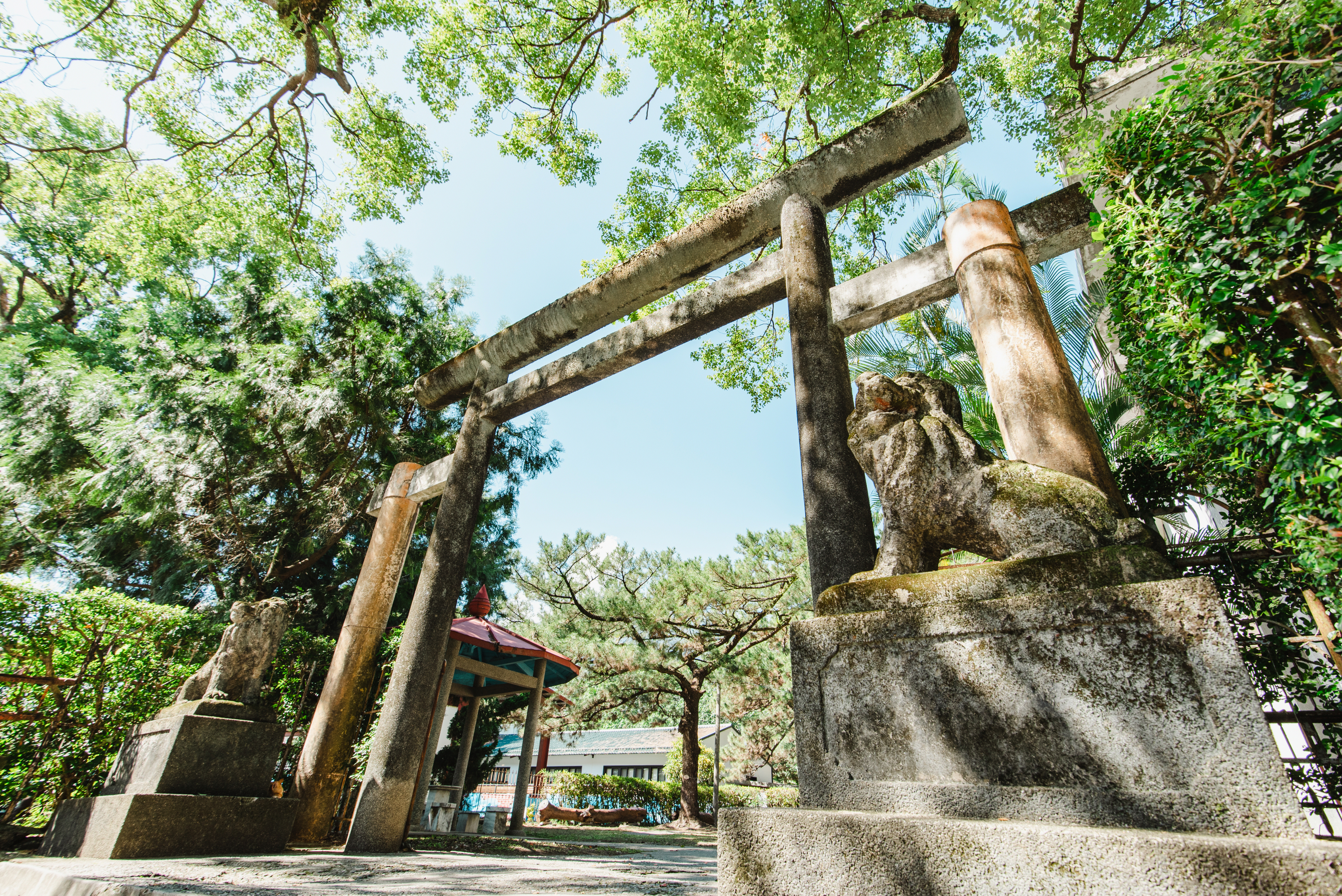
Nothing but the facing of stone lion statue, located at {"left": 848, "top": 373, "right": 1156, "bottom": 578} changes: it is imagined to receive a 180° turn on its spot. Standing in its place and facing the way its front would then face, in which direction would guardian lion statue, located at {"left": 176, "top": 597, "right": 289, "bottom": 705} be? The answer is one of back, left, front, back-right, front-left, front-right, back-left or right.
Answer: back

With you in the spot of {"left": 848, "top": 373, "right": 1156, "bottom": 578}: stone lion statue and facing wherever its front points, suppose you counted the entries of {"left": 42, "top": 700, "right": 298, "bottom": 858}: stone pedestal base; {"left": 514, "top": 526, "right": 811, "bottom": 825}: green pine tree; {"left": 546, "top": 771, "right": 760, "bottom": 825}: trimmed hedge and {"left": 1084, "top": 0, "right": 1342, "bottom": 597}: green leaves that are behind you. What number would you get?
1

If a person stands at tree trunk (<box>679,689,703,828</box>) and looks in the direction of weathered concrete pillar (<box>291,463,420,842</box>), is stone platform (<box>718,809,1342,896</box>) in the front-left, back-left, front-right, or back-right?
front-left

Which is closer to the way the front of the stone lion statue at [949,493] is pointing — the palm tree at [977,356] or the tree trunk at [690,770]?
the tree trunk

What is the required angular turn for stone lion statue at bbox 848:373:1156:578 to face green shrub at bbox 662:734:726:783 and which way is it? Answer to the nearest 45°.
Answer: approximately 45° to its right

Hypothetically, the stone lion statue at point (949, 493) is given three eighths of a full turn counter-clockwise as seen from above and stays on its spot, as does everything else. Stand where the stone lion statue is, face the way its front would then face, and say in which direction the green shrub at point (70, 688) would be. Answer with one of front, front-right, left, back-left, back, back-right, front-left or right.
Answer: back-right

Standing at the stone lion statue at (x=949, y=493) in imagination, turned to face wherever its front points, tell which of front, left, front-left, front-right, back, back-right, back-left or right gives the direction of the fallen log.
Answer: front-right

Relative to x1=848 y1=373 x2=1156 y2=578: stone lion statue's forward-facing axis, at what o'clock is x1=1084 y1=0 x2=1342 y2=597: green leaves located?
The green leaves is roughly at 6 o'clock from the stone lion statue.

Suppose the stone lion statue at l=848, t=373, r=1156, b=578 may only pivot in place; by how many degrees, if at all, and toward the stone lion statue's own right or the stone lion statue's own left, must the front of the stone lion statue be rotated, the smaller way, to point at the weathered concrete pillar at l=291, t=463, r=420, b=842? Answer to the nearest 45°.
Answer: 0° — it already faces it

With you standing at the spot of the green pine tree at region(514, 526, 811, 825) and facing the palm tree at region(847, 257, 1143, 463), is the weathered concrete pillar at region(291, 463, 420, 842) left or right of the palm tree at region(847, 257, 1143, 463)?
right

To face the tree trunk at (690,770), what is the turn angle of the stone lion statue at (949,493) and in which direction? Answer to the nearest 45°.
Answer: approximately 45° to its right

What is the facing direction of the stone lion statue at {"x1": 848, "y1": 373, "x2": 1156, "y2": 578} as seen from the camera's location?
facing to the left of the viewer

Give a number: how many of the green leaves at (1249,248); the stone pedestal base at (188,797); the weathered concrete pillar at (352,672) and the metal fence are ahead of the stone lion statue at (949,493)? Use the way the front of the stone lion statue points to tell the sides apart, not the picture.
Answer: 2

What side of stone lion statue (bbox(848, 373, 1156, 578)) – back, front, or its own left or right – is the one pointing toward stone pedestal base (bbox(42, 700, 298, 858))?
front

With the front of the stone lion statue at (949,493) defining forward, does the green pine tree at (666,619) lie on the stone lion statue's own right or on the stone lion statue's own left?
on the stone lion statue's own right

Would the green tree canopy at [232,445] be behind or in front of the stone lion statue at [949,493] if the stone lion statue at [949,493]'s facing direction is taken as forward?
in front

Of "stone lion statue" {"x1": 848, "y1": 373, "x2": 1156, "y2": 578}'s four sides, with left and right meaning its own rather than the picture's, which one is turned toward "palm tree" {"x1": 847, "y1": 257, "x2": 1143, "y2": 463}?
right
